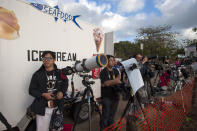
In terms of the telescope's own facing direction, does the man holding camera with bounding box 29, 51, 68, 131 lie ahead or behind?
behind
